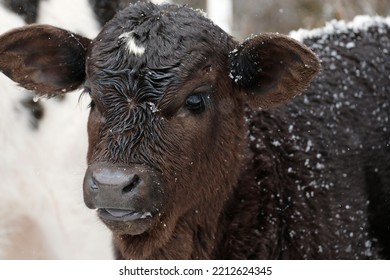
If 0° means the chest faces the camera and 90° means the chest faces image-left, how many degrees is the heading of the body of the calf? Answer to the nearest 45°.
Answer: approximately 45°
